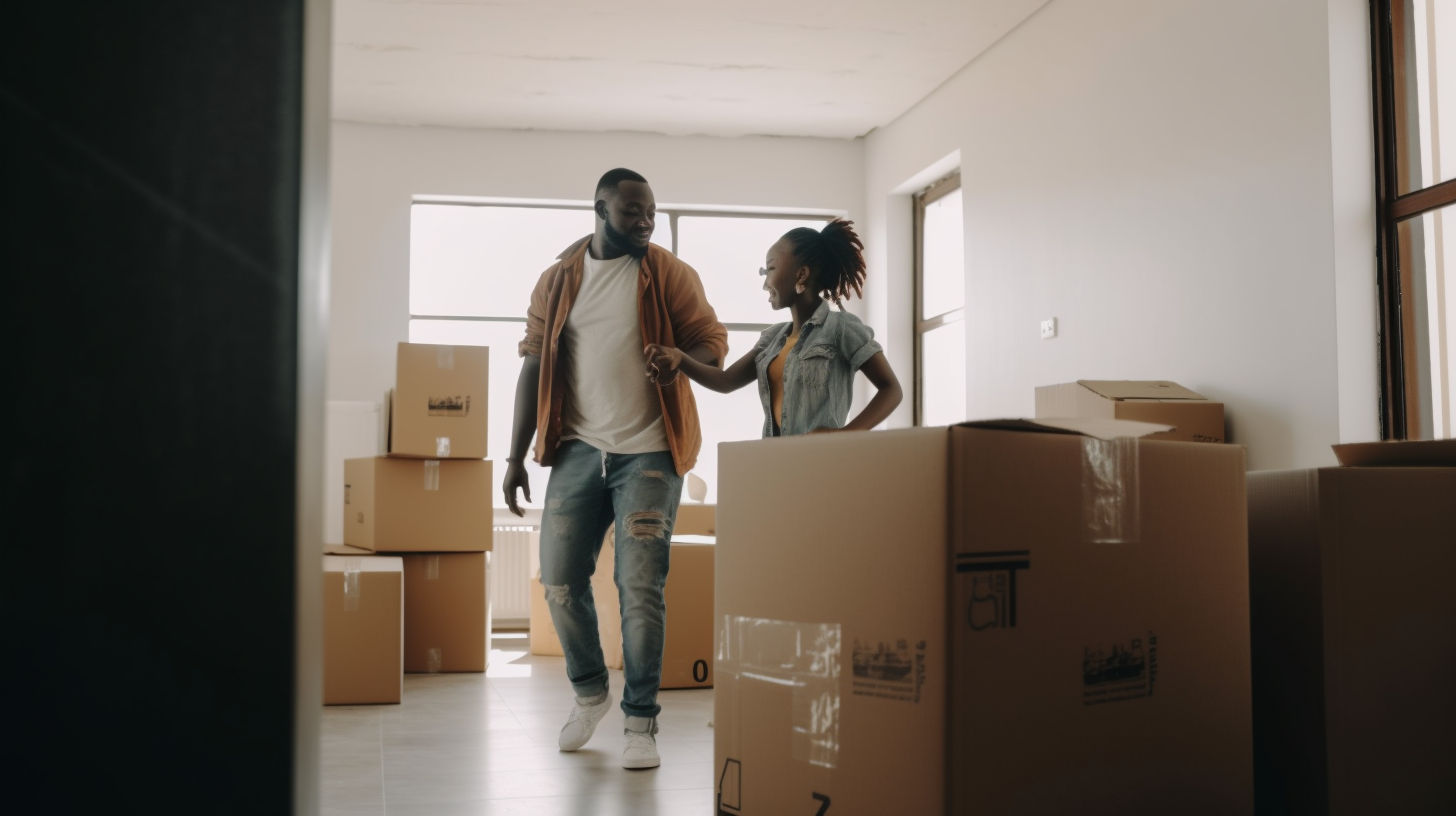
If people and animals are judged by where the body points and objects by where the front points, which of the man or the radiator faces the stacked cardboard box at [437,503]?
the radiator

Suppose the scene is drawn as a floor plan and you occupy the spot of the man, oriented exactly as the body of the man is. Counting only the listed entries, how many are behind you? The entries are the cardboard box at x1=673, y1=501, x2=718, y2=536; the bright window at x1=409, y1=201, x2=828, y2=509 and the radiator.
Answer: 3

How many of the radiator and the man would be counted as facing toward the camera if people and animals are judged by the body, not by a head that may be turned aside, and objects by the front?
2

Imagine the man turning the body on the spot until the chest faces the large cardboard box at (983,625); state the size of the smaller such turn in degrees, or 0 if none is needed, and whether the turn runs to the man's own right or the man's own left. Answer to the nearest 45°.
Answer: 0° — they already face it

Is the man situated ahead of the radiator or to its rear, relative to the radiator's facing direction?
ahead

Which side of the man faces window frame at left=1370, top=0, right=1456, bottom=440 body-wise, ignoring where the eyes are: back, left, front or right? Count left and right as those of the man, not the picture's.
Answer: left

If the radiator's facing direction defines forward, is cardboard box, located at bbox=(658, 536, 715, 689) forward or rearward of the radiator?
forward

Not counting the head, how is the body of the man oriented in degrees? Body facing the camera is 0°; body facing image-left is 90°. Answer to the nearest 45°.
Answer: approximately 0°

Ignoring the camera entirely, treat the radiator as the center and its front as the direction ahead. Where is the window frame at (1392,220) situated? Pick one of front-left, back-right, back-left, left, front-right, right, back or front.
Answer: front-left

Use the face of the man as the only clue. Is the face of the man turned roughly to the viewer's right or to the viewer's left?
to the viewer's right

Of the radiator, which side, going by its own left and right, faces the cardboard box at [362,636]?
front

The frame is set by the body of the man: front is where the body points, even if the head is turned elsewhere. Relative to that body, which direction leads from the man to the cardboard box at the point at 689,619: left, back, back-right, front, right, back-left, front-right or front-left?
back

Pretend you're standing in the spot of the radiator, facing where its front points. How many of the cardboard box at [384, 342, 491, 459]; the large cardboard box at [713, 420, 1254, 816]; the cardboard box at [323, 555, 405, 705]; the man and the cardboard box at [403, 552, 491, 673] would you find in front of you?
5

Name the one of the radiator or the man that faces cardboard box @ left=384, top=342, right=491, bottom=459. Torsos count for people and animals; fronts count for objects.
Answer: the radiator

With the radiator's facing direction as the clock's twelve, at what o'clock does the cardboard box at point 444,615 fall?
The cardboard box is roughly at 12 o'clock from the radiator.
